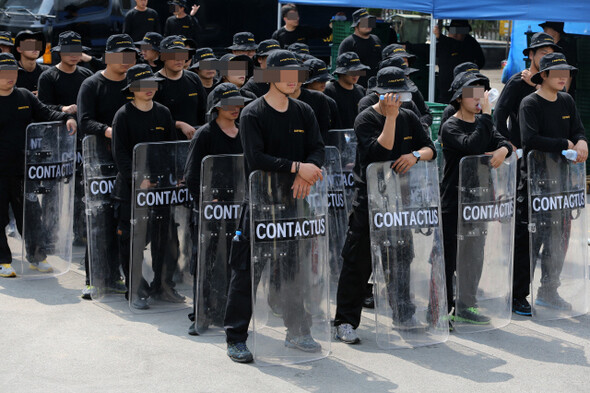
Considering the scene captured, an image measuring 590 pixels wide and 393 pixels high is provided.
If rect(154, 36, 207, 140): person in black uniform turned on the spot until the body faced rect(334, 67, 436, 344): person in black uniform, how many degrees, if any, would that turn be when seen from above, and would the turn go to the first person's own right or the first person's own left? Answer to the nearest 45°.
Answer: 0° — they already face them

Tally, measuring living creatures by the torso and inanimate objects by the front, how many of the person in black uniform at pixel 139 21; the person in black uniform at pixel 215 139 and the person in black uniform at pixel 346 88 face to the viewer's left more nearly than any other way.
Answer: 0

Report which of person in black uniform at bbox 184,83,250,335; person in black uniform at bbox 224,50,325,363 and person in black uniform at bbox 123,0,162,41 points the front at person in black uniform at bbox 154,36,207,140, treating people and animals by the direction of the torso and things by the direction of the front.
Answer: person in black uniform at bbox 123,0,162,41

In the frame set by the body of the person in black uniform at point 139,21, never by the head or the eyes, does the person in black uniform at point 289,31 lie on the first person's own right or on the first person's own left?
on the first person's own left

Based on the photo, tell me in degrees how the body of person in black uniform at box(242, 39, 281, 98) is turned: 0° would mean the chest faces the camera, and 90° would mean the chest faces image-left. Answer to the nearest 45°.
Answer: approximately 315°

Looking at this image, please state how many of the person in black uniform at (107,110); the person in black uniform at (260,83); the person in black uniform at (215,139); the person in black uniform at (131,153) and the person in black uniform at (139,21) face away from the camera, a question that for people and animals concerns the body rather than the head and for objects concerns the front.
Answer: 0

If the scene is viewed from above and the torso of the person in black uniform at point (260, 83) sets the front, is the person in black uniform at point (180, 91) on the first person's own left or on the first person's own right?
on the first person's own right

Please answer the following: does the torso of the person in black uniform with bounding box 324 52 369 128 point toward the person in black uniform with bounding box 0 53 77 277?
no

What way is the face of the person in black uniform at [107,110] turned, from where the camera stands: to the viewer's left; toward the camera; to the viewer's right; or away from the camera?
toward the camera

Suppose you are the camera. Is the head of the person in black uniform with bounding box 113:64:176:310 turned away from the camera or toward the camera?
toward the camera

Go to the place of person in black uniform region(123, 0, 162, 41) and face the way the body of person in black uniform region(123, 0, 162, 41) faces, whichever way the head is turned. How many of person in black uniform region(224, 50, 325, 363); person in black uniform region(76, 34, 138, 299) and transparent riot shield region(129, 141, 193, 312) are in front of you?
3

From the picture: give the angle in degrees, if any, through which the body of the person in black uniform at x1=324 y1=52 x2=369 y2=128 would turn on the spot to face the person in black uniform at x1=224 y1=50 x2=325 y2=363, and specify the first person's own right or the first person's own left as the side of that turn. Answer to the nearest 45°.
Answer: approximately 45° to the first person's own right

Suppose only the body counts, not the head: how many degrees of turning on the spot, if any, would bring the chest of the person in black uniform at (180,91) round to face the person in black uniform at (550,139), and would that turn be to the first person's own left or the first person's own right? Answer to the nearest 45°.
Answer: approximately 45° to the first person's own left

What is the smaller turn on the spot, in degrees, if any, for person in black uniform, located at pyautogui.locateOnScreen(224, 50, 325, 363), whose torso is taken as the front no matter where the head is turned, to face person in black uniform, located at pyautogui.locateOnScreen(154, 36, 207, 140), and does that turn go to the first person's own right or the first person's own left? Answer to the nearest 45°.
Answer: approximately 180°

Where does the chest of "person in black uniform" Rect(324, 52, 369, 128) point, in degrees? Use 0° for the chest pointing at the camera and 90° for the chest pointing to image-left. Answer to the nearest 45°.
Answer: approximately 315°

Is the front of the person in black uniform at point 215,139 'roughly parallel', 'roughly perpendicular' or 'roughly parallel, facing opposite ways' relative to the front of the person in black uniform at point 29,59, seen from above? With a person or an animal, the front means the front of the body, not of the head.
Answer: roughly parallel

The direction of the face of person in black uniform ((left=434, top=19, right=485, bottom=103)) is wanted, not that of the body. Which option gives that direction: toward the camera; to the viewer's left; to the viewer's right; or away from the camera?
toward the camera
